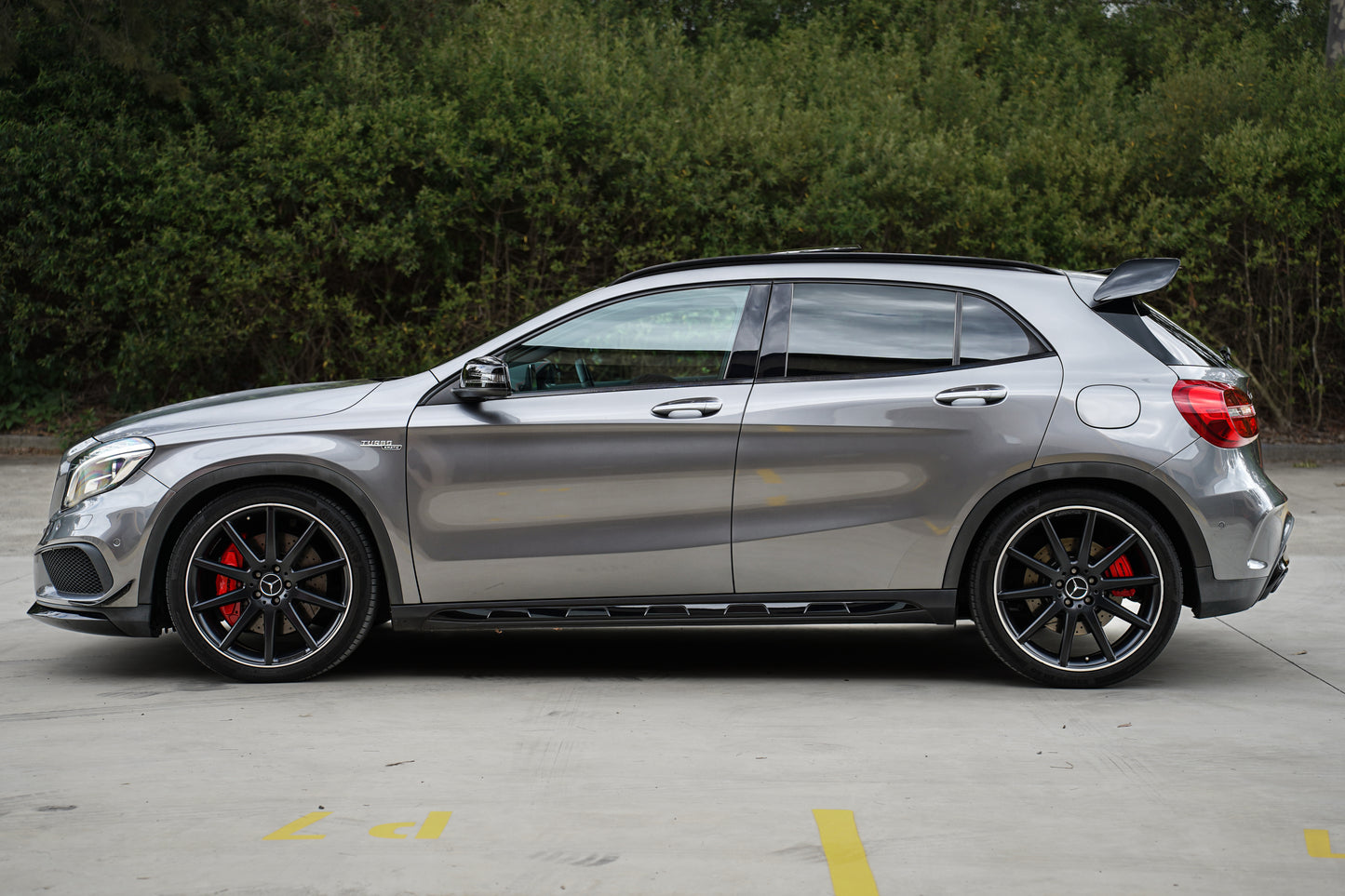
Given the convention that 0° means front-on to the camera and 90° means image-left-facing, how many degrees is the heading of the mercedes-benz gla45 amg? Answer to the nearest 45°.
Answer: approximately 90°
